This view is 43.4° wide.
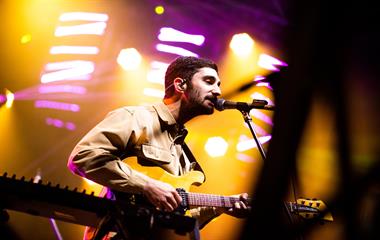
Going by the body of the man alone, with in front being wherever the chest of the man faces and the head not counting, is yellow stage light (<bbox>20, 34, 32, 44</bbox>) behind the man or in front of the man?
behind

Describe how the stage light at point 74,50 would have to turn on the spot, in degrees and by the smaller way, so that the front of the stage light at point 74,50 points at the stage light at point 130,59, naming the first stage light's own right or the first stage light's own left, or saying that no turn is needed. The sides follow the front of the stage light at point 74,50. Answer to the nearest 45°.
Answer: approximately 90° to the first stage light's own left

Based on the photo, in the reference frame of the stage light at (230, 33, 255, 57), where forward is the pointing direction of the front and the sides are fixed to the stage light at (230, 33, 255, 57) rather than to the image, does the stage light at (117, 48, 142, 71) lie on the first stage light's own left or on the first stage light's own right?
on the first stage light's own right

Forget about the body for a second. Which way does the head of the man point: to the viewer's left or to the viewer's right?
to the viewer's right

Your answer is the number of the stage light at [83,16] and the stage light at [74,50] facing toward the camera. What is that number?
2

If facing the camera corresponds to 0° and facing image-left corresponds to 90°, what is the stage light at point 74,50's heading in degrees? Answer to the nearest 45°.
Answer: approximately 0°

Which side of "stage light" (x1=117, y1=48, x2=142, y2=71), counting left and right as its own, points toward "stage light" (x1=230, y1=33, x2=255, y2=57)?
left

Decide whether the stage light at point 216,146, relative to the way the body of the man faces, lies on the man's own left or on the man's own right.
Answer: on the man's own left
